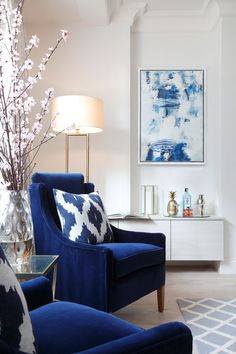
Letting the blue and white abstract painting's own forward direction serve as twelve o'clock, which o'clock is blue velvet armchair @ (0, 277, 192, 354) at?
The blue velvet armchair is roughly at 12 o'clock from the blue and white abstract painting.

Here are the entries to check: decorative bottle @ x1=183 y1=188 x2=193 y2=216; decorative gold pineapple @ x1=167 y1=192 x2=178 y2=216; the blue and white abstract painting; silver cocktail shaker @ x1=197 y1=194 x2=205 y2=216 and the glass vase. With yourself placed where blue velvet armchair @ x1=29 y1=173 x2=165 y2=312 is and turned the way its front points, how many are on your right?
1

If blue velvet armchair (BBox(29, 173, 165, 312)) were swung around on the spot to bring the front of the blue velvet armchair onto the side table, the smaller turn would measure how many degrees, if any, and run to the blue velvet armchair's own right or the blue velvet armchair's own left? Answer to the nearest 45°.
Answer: approximately 90° to the blue velvet armchair's own right

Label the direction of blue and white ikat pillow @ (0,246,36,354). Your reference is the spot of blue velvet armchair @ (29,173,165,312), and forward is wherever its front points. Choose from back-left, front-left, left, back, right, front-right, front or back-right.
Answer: front-right

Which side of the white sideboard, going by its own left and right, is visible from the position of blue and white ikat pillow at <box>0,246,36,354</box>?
front

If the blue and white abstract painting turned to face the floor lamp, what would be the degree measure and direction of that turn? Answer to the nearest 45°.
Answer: approximately 45° to its right

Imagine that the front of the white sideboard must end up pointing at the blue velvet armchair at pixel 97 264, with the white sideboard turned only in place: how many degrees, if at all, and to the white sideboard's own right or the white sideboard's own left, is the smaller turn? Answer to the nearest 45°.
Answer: approximately 45° to the white sideboard's own right

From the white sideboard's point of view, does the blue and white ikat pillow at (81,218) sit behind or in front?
in front

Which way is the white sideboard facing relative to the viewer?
toward the camera

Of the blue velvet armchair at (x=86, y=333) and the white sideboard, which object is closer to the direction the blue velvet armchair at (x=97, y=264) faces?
the blue velvet armchair

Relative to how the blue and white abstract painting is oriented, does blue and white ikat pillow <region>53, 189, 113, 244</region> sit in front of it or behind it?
in front

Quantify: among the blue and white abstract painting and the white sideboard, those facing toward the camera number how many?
2

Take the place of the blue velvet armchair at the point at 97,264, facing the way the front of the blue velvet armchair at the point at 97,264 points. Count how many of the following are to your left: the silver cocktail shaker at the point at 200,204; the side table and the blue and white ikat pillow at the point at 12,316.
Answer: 1

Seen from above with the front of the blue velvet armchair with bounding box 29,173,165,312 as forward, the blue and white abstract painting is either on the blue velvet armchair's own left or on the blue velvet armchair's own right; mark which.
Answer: on the blue velvet armchair's own left
